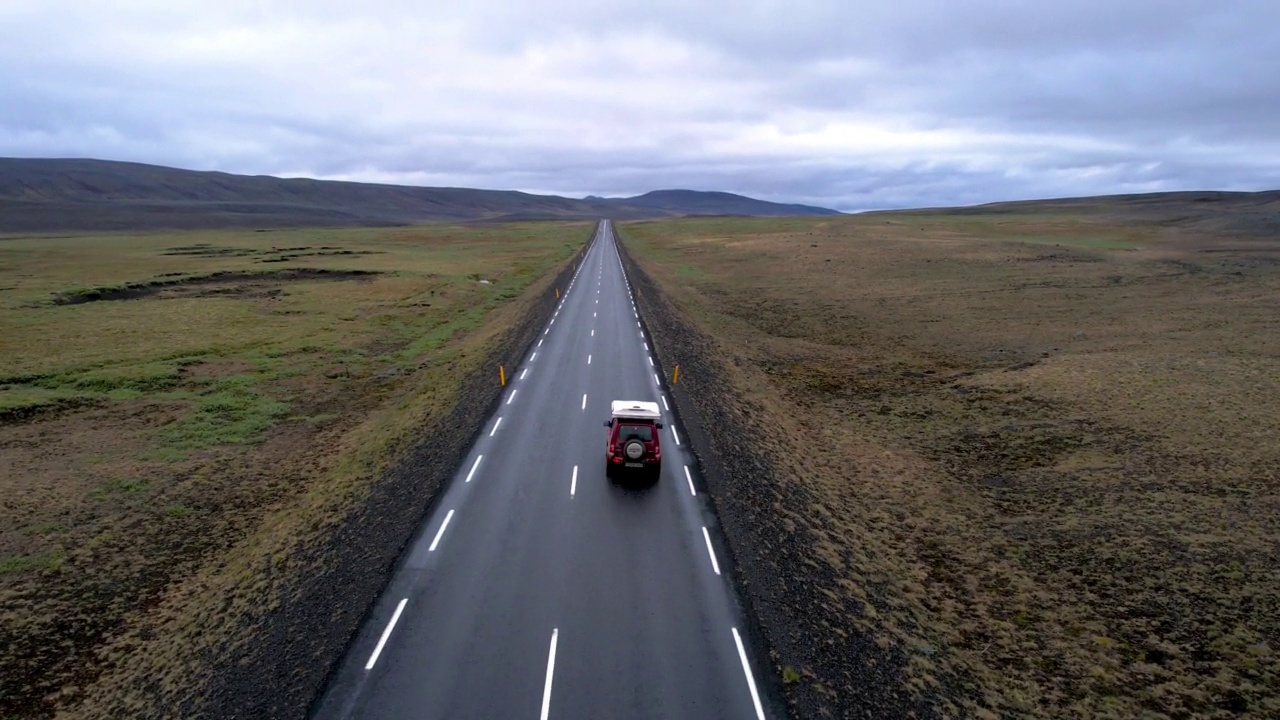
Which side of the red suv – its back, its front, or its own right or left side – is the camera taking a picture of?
back
